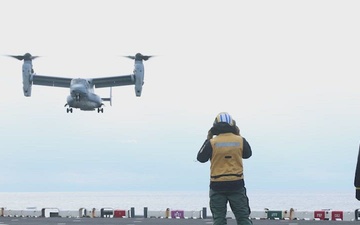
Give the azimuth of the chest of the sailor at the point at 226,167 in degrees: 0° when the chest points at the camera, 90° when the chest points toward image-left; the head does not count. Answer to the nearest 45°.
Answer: approximately 180°

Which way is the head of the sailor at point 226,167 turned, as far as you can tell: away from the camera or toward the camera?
away from the camera
